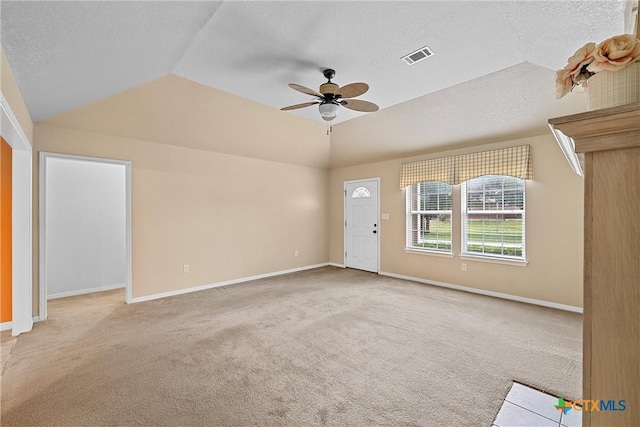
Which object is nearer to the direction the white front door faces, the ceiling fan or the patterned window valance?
the ceiling fan

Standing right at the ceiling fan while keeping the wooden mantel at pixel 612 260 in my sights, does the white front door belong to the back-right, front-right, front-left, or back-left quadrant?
back-left

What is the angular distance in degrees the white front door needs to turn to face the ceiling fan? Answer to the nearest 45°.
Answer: approximately 45° to its left

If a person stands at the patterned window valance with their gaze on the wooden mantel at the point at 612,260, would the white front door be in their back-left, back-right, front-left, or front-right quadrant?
back-right

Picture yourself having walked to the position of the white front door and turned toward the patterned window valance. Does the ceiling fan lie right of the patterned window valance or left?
right

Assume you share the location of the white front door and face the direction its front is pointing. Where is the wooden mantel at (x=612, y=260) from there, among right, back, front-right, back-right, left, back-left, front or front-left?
front-left

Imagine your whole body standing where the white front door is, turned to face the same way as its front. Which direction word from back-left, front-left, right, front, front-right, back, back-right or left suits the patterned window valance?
left

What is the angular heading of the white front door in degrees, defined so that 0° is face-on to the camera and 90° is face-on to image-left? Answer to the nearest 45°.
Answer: approximately 45°
